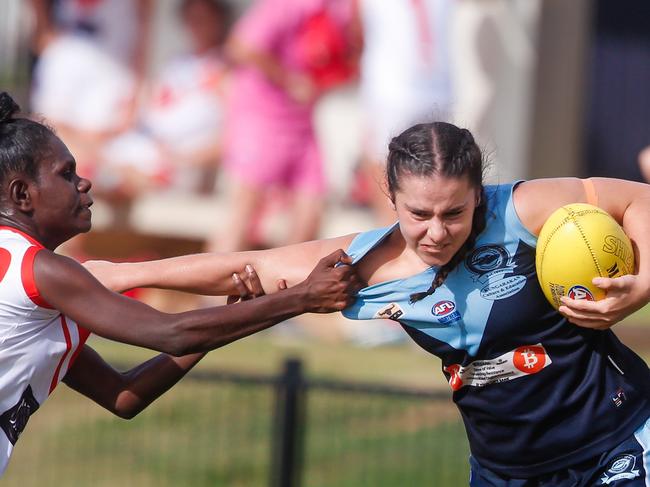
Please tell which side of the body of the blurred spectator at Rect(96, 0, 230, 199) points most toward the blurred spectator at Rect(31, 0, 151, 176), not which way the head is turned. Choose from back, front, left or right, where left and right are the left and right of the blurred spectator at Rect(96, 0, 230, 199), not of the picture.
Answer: right

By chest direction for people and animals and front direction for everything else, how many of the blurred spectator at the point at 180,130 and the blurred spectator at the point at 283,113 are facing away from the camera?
0

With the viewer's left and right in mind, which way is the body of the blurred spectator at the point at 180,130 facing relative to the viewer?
facing the viewer and to the left of the viewer

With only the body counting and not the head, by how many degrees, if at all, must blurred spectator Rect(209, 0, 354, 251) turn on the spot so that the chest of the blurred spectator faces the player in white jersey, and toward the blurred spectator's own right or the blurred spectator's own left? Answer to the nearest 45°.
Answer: approximately 45° to the blurred spectator's own right

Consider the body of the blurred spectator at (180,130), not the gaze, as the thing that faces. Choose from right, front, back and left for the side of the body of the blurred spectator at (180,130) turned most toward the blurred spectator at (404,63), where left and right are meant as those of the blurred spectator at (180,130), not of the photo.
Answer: left

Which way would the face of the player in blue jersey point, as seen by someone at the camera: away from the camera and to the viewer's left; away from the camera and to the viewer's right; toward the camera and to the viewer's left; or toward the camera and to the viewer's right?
toward the camera and to the viewer's left

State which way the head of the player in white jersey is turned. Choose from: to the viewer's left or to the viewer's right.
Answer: to the viewer's right

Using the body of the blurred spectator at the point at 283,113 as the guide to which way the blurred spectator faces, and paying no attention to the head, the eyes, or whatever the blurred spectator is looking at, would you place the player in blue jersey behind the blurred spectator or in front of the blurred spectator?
in front
